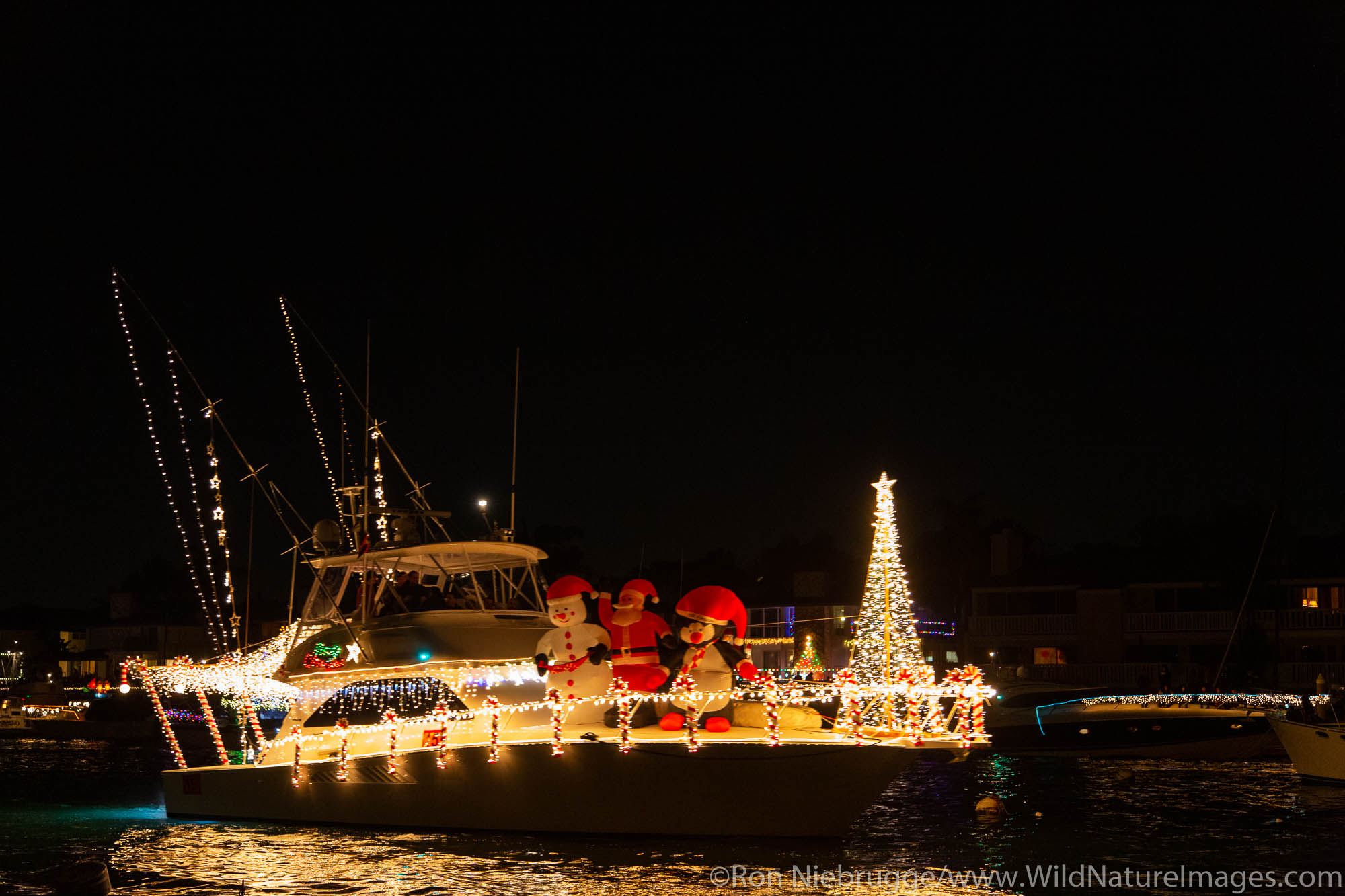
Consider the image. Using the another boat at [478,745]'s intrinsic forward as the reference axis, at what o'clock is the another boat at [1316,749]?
the another boat at [1316,749] is roughly at 11 o'clock from the another boat at [478,745].

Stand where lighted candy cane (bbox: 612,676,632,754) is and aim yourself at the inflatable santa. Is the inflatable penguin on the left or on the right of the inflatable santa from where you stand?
right

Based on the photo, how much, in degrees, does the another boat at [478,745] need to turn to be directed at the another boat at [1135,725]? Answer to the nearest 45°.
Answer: approximately 45° to its left

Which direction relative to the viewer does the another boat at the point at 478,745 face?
to the viewer's right
